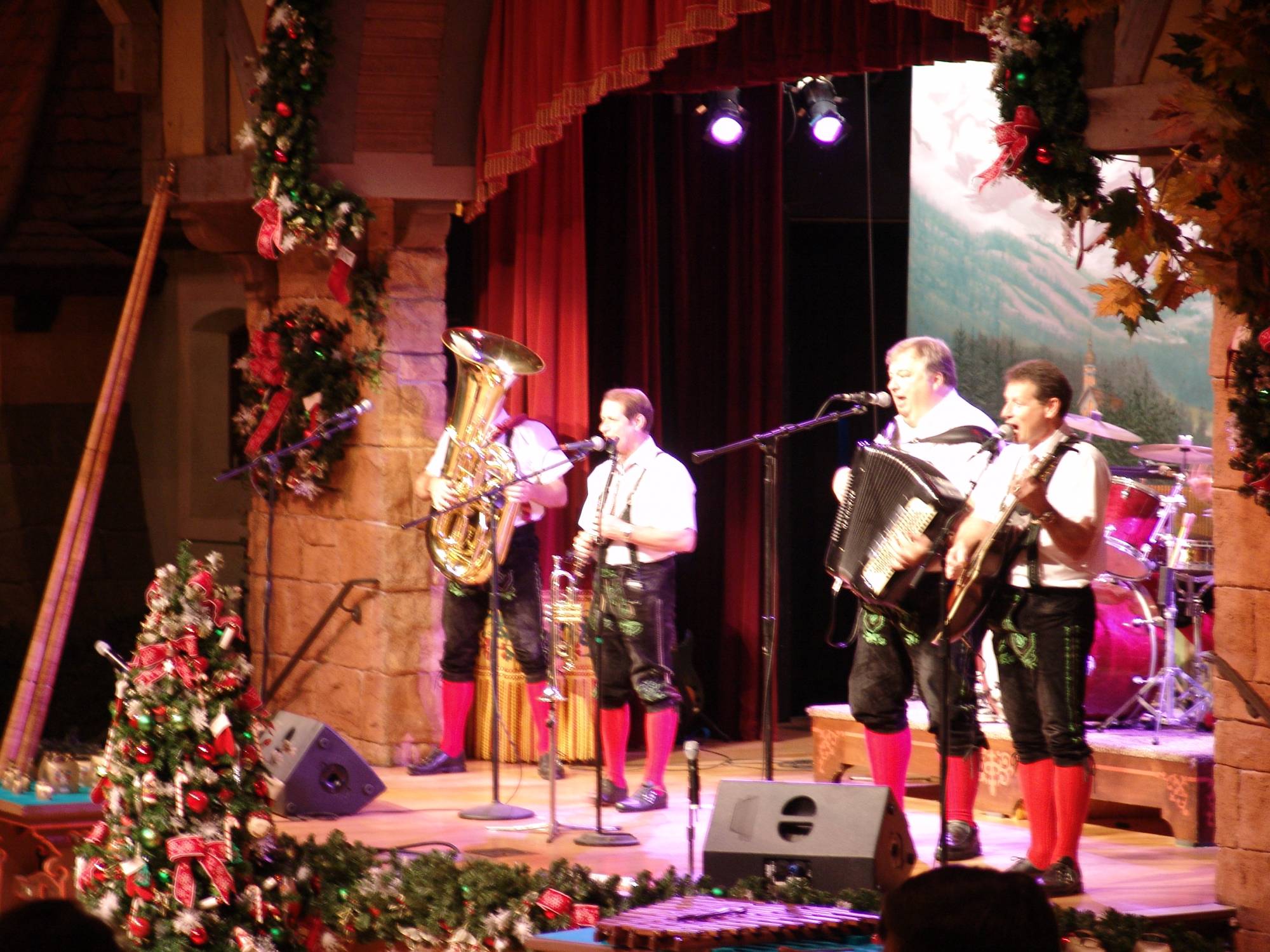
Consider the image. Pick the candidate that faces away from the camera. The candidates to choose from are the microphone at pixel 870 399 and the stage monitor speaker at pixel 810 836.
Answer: the stage monitor speaker

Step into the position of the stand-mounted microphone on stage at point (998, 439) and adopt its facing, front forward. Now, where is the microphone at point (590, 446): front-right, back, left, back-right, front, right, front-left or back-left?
back-left

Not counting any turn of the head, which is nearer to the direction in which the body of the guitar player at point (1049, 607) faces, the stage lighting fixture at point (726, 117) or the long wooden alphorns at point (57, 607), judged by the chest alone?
the long wooden alphorns

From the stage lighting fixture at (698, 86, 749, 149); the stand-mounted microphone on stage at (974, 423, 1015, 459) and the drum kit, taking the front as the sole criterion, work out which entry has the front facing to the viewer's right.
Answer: the stand-mounted microphone on stage

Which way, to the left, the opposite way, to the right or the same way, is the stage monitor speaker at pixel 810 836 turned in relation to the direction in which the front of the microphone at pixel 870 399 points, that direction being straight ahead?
to the left

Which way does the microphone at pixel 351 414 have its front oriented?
to the viewer's right

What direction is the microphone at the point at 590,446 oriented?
to the viewer's right

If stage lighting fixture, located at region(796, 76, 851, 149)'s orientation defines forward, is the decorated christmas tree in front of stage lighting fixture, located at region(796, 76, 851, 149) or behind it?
in front

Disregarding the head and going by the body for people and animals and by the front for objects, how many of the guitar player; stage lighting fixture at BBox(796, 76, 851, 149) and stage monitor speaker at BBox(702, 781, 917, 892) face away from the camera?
1

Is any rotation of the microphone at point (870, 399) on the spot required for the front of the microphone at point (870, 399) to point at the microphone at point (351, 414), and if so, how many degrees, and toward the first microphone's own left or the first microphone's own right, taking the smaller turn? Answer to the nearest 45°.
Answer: approximately 135° to the first microphone's own left

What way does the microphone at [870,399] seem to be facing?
to the viewer's right

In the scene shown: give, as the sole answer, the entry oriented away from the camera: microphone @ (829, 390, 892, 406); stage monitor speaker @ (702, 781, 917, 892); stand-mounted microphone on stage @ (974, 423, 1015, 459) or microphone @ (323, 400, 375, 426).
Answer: the stage monitor speaker

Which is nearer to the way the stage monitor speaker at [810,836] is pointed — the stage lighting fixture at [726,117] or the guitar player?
the stage lighting fixture

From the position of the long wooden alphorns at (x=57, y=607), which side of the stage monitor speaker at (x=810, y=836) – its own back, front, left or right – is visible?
left

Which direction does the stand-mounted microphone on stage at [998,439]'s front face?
to the viewer's right
